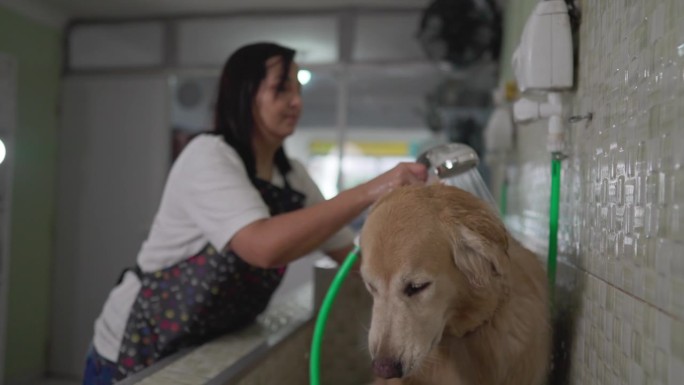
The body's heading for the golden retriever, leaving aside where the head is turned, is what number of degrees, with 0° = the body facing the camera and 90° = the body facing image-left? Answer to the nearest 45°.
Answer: approximately 45°

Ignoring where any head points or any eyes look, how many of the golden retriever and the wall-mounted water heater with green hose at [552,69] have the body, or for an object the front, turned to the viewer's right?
0

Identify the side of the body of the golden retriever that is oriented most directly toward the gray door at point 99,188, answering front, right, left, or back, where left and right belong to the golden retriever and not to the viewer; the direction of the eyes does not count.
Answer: right

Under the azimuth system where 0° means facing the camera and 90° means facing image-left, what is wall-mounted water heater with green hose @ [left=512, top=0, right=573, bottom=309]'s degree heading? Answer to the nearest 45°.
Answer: approximately 90°

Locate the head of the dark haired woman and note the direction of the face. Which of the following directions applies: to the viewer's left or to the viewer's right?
to the viewer's right
